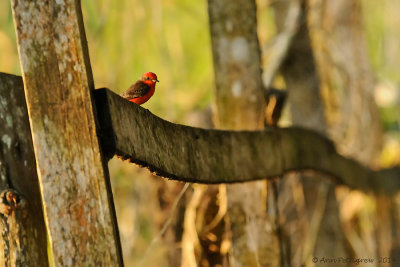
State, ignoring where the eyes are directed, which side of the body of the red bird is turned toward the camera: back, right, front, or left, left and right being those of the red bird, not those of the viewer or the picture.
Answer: right

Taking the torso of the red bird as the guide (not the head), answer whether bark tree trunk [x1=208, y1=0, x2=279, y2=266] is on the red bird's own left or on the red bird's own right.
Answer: on the red bird's own left
